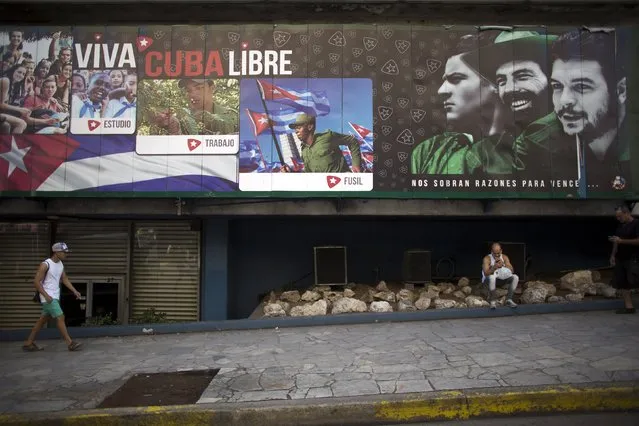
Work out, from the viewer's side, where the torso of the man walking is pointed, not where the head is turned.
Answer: to the viewer's right

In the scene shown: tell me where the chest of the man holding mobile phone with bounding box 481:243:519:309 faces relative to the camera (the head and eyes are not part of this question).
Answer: toward the camera

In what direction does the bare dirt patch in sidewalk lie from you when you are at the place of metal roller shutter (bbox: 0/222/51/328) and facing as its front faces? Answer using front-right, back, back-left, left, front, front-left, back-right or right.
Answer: front

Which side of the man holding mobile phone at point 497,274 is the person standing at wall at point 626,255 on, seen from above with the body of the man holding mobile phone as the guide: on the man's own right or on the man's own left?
on the man's own left

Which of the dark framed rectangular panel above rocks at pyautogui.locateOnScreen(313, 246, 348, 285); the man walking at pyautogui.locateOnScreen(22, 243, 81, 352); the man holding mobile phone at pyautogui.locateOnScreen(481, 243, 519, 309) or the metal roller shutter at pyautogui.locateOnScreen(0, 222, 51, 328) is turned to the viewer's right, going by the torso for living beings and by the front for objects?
the man walking

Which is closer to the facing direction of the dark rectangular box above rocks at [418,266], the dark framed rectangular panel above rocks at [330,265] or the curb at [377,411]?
the curb

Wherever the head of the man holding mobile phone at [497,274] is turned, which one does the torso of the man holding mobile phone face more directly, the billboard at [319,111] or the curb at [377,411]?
the curb

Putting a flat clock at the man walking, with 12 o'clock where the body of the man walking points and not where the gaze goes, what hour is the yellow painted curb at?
The yellow painted curb is roughly at 2 o'clock from the man walking.

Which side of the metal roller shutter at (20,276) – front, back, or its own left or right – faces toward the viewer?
front

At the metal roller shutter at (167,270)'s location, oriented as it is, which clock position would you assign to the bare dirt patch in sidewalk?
The bare dirt patch in sidewalk is roughly at 12 o'clock from the metal roller shutter.

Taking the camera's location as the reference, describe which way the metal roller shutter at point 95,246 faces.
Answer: facing the viewer

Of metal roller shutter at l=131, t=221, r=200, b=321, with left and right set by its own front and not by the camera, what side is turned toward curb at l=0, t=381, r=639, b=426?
front
